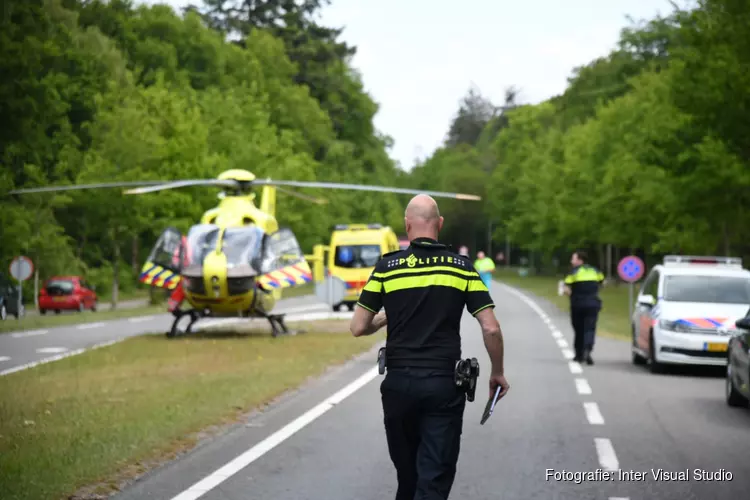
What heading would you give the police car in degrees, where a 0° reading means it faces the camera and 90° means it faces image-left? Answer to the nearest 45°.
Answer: approximately 0°

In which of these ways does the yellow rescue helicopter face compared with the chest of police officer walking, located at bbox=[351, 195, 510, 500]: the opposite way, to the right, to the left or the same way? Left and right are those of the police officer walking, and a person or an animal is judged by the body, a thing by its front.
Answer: the opposite way

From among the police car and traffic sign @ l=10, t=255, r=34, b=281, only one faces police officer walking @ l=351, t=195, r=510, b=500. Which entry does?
the police car

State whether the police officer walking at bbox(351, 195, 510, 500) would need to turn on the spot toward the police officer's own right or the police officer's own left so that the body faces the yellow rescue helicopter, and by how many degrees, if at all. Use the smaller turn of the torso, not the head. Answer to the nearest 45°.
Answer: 0° — they already face it

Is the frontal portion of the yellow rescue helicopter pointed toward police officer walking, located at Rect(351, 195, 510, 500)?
yes

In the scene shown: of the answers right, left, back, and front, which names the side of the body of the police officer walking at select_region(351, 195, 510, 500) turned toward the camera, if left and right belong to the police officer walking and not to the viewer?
back

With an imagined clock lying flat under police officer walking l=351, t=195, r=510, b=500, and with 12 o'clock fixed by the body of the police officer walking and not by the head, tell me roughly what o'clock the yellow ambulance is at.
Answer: The yellow ambulance is roughly at 12 o'clock from the police officer walking.

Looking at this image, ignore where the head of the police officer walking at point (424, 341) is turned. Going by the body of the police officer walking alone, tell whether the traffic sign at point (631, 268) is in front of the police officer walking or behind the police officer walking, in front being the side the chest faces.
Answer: in front
